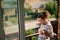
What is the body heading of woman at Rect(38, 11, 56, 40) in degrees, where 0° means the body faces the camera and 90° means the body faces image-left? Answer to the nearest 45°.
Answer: approximately 45°
